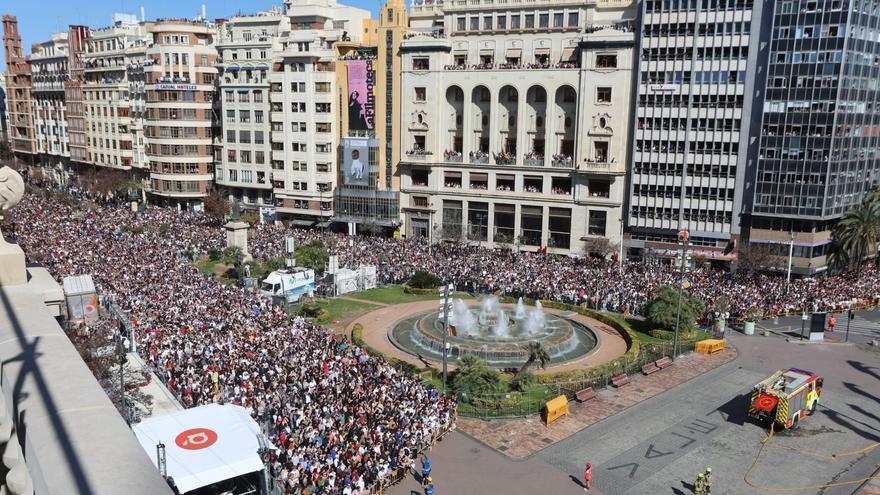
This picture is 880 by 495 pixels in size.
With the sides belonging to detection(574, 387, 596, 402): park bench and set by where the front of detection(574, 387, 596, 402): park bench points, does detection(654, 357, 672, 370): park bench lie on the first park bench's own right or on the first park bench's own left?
on the first park bench's own left

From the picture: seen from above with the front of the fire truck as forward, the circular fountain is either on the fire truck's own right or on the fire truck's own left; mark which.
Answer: on the fire truck's own left

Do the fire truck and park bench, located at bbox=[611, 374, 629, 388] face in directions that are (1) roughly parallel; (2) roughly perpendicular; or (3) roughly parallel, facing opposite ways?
roughly perpendicular

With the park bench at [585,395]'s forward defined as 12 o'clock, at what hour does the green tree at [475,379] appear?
The green tree is roughly at 4 o'clock from the park bench.

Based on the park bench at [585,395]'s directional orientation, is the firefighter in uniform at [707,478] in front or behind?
in front

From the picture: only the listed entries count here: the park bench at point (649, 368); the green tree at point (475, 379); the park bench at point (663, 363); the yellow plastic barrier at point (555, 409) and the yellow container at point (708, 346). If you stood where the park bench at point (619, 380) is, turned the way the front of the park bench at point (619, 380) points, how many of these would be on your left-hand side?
3

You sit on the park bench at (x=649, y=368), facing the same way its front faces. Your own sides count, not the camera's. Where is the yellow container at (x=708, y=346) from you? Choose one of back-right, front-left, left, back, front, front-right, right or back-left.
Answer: left

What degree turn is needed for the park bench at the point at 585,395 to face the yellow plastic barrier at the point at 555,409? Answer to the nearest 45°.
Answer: approximately 90° to its right

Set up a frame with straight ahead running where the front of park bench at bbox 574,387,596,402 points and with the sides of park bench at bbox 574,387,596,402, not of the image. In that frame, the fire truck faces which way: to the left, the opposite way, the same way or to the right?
to the left

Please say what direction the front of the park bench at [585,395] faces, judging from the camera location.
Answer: facing the viewer and to the right of the viewer

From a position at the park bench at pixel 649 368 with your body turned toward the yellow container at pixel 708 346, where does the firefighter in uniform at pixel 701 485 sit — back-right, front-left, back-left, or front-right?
back-right

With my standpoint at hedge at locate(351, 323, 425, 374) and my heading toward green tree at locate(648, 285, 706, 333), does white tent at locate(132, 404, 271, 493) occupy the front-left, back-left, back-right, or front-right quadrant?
back-right

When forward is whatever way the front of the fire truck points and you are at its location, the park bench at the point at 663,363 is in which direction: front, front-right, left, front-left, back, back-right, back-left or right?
left
